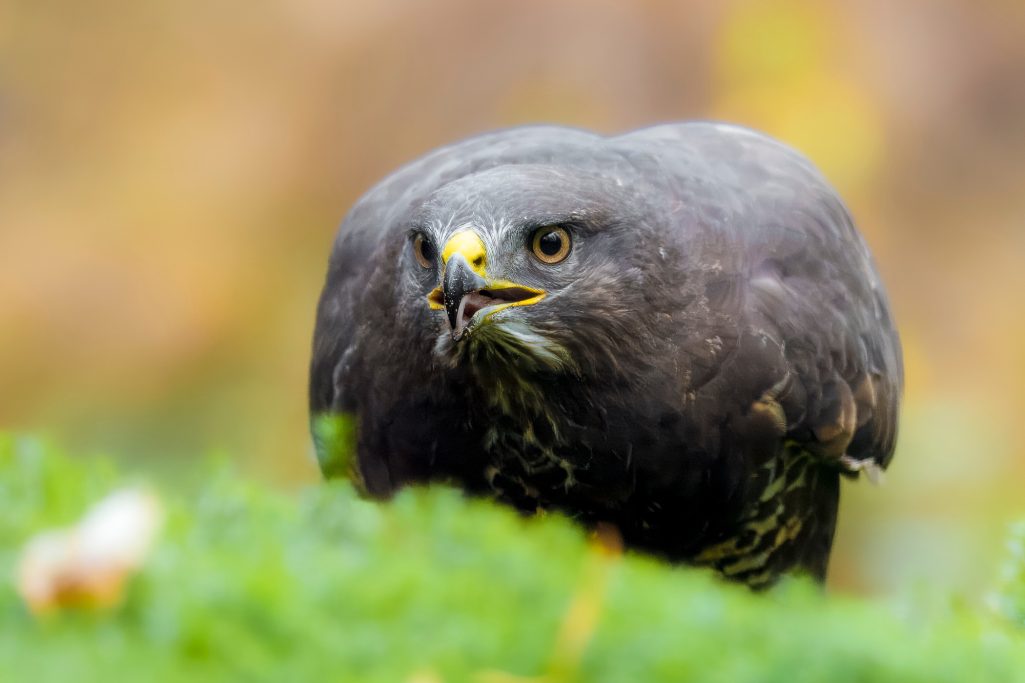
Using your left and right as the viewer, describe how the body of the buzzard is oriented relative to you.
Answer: facing the viewer and to the left of the viewer
